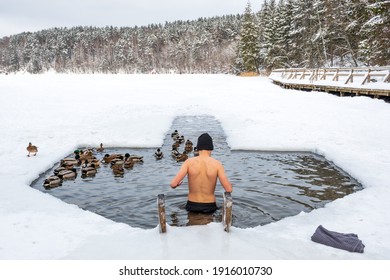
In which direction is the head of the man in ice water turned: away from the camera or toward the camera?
away from the camera

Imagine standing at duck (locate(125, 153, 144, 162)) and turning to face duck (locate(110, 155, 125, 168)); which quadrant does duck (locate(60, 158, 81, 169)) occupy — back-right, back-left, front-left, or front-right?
front-right

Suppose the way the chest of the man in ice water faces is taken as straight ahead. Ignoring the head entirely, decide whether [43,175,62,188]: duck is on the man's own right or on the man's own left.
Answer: on the man's own left

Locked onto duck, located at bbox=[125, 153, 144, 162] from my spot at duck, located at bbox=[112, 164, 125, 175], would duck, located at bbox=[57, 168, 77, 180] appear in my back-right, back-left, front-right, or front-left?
back-left

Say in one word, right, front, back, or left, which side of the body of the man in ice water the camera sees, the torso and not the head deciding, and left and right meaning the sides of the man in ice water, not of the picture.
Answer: back

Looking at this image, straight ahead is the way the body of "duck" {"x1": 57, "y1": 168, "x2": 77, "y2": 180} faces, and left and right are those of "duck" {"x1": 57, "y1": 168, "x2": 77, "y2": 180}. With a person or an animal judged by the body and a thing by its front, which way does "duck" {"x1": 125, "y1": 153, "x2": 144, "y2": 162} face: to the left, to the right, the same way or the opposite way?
the opposite way

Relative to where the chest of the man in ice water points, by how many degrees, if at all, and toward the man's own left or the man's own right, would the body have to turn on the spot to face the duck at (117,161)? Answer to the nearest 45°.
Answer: approximately 45° to the man's own left

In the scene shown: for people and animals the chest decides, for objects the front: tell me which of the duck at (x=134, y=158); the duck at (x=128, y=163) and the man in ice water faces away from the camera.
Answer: the man in ice water

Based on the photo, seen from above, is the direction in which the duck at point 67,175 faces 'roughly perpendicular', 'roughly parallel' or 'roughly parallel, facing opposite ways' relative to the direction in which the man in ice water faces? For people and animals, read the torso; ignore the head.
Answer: roughly perpendicular
